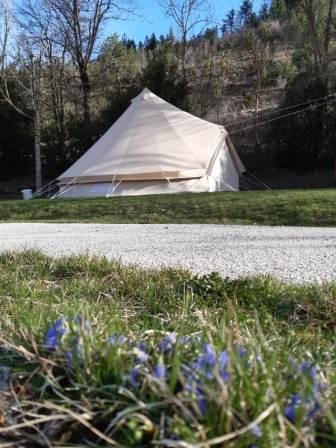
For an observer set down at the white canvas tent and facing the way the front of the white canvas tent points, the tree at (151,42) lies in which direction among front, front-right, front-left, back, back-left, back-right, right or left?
back-left

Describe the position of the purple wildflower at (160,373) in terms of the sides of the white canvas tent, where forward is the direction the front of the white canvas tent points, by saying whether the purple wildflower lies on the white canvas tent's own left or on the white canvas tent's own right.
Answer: on the white canvas tent's own right

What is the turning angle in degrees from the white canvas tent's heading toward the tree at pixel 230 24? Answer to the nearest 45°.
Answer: approximately 135° to its left

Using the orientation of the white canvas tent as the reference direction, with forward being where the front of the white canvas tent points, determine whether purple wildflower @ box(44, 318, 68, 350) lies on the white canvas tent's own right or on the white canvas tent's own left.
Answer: on the white canvas tent's own right

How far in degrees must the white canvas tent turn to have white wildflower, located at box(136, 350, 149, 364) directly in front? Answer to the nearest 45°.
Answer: approximately 45° to its right

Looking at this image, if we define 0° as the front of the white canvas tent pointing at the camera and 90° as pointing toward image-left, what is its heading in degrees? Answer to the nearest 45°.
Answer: approximately 315°

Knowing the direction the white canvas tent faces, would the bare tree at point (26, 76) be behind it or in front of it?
behind
